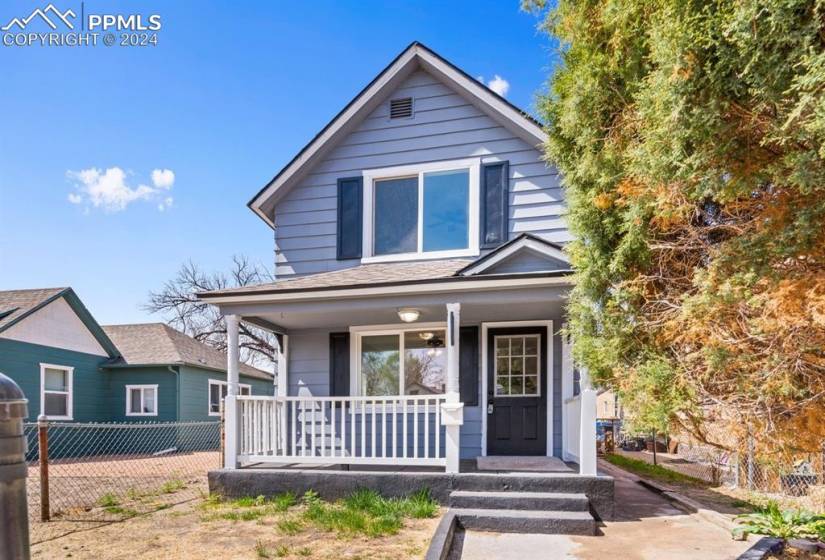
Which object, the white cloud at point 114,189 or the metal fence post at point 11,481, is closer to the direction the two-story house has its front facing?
the metal fence post

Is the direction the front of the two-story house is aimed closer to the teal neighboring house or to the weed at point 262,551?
the weed

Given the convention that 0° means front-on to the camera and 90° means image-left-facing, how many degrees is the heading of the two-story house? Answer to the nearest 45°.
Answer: approximately 0°
